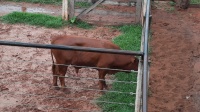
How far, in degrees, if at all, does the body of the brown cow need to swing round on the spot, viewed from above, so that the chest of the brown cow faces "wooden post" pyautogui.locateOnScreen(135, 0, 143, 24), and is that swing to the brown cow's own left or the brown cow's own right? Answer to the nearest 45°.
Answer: approximately 90° to the brown cow's own left

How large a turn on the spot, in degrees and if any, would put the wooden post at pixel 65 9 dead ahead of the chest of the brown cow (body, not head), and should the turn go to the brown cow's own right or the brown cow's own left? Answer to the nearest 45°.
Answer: approximately 90° to the brown cow's own left

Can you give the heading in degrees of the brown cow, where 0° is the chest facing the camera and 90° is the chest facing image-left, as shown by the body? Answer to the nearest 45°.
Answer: approximately 270°
